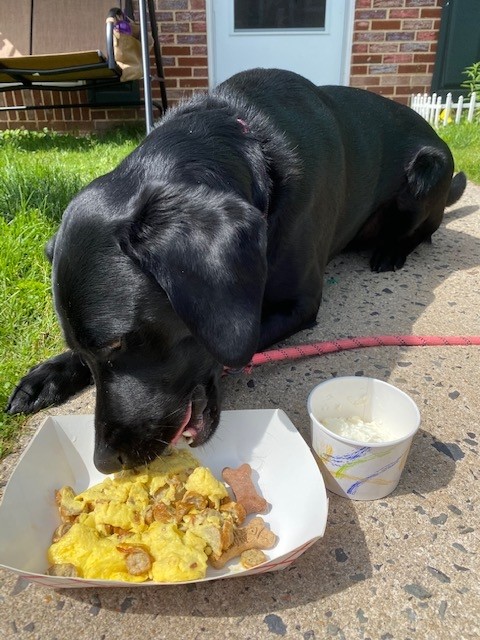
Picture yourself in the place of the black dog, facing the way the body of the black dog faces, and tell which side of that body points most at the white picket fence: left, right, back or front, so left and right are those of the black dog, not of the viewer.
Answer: back
